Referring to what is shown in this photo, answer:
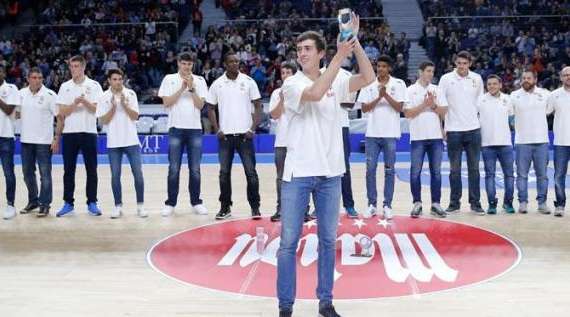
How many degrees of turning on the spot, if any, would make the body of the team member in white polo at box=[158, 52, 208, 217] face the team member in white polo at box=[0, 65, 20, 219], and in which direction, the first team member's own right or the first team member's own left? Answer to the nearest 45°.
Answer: approximately 90° to the first team member's own right

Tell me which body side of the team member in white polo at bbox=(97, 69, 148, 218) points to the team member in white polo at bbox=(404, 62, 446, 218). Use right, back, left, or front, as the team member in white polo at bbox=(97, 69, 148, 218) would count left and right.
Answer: left

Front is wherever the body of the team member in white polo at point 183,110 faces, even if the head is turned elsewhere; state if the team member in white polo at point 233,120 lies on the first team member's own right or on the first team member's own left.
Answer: on the first team member's own left

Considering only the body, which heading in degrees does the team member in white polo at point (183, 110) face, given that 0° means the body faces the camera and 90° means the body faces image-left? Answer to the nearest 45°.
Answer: approximately 0°

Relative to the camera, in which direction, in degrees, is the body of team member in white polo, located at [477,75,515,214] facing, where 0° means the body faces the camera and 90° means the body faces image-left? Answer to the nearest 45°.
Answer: approximately 0°
